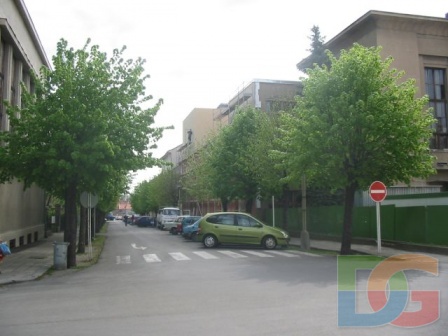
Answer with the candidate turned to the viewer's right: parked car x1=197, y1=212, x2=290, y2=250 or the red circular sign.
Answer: the parked car

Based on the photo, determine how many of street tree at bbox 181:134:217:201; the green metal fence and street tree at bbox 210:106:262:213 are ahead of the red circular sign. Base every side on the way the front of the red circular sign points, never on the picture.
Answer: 0

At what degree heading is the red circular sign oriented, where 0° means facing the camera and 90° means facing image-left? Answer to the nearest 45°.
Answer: approximately 0°

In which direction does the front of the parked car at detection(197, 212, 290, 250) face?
to the viewer's right

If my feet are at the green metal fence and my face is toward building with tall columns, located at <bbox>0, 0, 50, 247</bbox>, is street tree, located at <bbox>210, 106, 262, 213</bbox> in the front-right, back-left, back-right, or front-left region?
front-right

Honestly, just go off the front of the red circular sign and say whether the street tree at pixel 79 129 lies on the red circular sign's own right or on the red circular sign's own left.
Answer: on the red circular sign's own right

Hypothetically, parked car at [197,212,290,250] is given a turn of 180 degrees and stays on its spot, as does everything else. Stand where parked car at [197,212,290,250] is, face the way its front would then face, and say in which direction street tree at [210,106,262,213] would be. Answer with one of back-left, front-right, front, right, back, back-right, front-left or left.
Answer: right

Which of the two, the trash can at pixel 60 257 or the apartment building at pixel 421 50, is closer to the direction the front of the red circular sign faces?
the trash can

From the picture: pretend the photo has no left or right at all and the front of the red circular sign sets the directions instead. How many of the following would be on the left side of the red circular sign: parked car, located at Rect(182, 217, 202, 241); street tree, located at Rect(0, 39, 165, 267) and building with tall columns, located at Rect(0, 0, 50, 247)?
0

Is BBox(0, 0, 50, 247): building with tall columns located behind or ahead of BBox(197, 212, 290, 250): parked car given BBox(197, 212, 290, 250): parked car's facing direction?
behind

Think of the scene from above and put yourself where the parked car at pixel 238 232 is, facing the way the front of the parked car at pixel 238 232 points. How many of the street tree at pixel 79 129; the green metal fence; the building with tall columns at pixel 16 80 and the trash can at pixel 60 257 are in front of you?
1

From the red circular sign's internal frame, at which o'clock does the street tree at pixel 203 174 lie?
The street tree is roughly at 5 o'clock from the red circular sign.

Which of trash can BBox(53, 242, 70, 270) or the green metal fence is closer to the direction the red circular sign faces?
the trash can

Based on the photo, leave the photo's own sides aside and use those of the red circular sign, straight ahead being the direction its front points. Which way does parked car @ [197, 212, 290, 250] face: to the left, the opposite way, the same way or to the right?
to the left

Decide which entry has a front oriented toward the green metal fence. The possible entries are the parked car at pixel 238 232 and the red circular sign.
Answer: the parked car

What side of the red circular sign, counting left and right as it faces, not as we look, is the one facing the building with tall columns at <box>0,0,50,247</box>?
right

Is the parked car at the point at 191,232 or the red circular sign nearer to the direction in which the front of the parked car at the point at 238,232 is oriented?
the red circular sign
